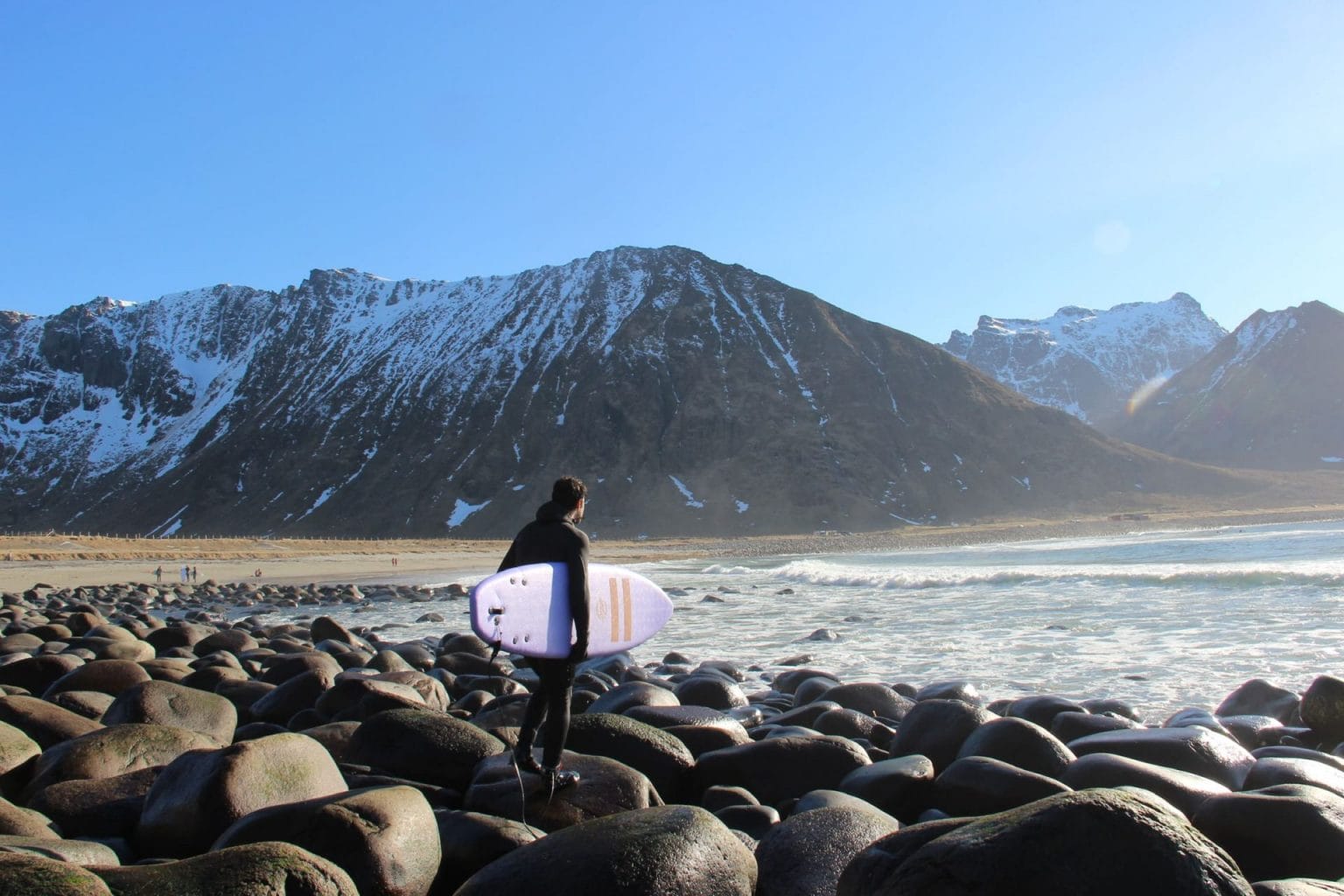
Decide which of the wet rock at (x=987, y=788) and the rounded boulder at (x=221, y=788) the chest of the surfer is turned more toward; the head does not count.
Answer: the wet rock

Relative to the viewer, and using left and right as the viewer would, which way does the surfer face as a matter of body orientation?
facing away from the viewer and to the right of the viewer

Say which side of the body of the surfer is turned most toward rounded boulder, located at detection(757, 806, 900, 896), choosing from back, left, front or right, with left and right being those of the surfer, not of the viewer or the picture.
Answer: right

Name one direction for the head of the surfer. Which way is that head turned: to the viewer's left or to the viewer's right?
to the viewer's right

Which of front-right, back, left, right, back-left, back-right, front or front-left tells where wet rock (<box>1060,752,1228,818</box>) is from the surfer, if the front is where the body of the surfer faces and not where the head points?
front-right

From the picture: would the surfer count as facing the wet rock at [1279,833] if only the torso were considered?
no

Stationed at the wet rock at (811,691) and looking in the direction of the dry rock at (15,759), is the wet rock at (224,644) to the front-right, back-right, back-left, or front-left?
front-right

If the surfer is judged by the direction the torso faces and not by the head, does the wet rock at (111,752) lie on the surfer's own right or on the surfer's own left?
on the surfer's own left

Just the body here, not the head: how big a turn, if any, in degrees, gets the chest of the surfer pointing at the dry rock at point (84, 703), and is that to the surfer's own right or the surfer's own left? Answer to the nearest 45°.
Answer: approximately 90° to the surfer's own left

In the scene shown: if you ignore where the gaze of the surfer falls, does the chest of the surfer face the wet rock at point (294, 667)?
no

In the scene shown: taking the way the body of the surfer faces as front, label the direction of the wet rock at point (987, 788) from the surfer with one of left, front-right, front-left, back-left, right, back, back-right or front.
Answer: front-right

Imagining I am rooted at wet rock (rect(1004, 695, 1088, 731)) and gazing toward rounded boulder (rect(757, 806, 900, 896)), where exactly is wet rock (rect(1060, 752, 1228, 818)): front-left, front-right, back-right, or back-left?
front-left

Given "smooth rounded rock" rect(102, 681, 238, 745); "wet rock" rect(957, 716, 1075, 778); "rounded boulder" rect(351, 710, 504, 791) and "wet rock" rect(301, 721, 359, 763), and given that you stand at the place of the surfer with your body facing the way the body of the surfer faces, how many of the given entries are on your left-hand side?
3

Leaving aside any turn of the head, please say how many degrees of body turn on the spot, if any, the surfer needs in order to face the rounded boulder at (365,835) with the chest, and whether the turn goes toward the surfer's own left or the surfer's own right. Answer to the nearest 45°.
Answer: approximately 180°
